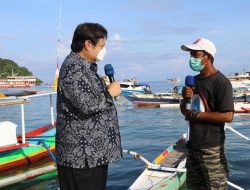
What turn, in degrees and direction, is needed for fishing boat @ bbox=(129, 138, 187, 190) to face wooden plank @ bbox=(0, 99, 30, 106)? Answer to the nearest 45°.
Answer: approximately 45° to its right

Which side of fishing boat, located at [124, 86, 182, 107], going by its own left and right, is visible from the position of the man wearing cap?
left

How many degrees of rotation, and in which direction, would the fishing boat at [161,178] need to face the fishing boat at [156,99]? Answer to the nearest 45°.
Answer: approximately 135° to its right

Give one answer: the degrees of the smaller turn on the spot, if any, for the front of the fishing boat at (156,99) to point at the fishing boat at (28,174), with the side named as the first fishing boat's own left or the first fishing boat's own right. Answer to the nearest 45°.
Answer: approximately 90° to the first fishing boat's own left

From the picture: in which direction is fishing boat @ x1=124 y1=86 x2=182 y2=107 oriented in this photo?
to the viewer's left

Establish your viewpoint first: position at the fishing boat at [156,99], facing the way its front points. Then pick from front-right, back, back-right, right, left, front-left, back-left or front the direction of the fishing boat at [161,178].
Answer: left

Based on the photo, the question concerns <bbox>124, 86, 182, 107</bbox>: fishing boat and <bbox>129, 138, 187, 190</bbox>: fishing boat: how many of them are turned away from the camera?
0

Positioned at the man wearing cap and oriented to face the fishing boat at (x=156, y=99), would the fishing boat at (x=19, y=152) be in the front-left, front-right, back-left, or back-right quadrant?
front-left
